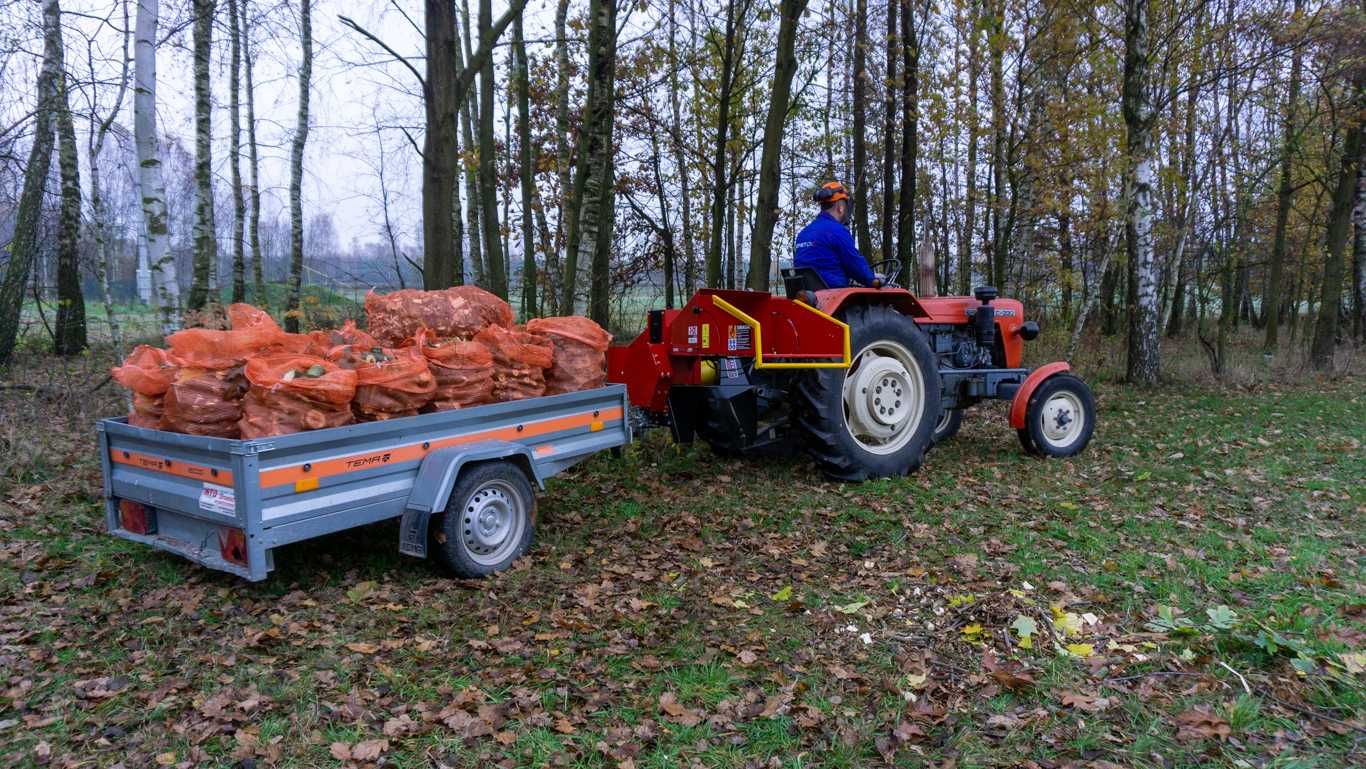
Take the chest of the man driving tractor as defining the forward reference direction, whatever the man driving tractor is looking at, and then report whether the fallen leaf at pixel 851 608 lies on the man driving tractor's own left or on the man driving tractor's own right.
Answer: on the man driving tractor's own right

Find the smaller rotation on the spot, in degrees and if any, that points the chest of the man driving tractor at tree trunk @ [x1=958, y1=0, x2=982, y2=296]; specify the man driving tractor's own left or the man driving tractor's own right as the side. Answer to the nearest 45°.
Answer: approximately 45° to the man driving tractor's own left

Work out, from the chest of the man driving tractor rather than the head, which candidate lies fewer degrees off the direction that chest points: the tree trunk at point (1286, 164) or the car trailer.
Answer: the tree trunk

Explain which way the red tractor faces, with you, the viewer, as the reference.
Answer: facing away from the viewer and to the right of the viewer

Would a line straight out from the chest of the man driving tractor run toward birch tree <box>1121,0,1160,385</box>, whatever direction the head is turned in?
yes

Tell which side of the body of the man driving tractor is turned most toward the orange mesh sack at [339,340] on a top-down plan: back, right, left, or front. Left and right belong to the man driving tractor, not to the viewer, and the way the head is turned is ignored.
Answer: back

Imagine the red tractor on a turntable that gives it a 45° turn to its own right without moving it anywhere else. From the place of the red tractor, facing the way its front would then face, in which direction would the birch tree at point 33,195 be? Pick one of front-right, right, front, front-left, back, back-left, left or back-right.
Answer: back

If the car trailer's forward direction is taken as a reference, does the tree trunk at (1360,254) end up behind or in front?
in front

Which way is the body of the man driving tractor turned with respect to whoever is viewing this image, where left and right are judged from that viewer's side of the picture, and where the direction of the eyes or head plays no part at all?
facing away from the viewer and to the right of the viewer

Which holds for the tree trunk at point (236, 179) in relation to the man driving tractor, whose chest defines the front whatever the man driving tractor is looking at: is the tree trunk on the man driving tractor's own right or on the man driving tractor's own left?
on the man driving tractor's own left

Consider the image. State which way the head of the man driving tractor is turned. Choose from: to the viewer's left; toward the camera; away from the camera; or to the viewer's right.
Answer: to the viewer's right

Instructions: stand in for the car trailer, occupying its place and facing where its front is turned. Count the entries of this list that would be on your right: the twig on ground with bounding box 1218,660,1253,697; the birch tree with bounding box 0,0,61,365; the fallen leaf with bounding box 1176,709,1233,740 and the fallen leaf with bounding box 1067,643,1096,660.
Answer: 3

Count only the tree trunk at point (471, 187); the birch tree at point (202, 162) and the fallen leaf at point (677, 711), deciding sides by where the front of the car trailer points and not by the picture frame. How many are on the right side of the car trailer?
1

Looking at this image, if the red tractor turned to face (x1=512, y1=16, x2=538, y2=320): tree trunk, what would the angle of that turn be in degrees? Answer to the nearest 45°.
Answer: approximately 90° to its left

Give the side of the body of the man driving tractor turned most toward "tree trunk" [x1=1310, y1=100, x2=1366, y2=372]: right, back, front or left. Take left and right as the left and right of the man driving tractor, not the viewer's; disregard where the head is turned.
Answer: front

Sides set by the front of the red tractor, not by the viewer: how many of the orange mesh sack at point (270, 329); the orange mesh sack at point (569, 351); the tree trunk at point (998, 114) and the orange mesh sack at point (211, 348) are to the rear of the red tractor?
3

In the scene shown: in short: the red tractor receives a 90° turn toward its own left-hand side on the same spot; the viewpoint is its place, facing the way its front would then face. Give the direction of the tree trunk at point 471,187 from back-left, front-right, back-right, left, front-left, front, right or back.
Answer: front

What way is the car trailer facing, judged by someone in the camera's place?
facing away from the viewer and to the right of the viewer

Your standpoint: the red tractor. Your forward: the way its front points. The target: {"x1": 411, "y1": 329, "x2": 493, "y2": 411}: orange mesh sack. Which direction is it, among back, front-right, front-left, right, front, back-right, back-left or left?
back
